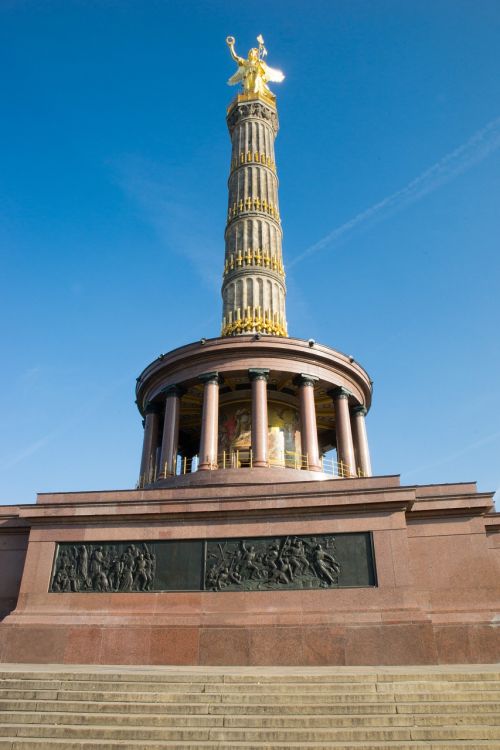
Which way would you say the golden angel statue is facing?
toward the camera
